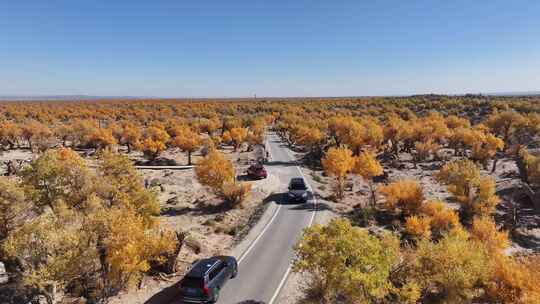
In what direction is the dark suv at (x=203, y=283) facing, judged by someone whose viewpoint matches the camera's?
facing away from the viewer and to the right of the viewer

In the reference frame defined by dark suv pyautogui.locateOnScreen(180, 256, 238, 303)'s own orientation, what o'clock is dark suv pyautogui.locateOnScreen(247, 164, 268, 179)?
dark suv pyautogui.locateOnScreen(247, 164, 268, 179) is roughly at 11 o'clock from dark suv pyautogui.locateOnScreen(180, 256, 238, 303).

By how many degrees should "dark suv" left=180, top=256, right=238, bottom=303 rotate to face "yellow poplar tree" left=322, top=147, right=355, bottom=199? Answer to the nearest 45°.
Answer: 0° — it already faces it
